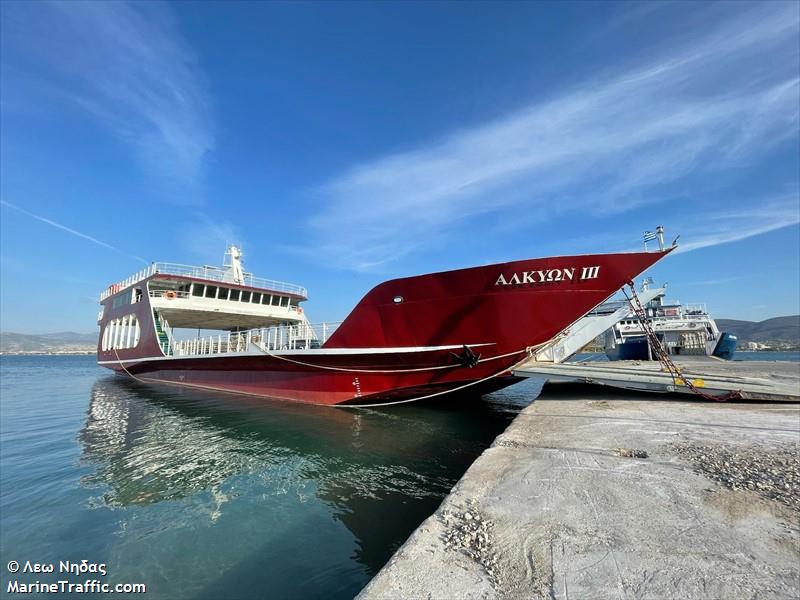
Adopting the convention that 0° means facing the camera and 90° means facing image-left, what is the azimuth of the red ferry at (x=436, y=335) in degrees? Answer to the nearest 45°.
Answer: approximately 315°

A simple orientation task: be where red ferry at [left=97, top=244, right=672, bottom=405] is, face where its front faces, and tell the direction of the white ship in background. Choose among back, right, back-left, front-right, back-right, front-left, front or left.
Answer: left
